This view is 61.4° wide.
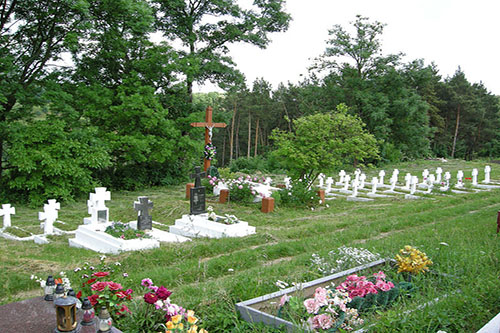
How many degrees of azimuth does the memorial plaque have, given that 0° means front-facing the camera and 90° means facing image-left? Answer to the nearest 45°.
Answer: approximately 315°

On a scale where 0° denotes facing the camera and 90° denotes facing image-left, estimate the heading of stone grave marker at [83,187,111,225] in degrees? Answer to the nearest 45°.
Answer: approximately 315°

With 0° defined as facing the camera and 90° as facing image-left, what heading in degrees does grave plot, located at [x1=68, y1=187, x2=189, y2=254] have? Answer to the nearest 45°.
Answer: approximately 315°

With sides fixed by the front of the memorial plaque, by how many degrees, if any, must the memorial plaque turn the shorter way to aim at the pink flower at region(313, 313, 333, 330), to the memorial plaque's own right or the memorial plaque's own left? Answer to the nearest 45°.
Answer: approximately 45° to the memorial plaque's own right

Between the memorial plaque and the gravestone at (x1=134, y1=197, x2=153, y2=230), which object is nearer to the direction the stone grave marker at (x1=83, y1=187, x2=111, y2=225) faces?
the gravestone

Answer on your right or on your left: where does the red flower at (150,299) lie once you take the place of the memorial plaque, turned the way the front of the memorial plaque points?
on your right
